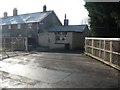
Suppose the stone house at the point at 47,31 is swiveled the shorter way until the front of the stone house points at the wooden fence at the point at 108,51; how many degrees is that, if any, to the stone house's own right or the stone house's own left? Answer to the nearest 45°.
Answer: approximately 45° to the stone house's own left

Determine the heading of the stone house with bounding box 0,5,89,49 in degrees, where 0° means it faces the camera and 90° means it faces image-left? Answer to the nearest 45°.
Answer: approximately 45°

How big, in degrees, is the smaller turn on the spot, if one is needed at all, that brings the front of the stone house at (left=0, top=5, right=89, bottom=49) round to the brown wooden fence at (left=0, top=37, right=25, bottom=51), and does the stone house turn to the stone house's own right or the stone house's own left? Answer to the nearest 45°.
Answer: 0° — it already faces it
